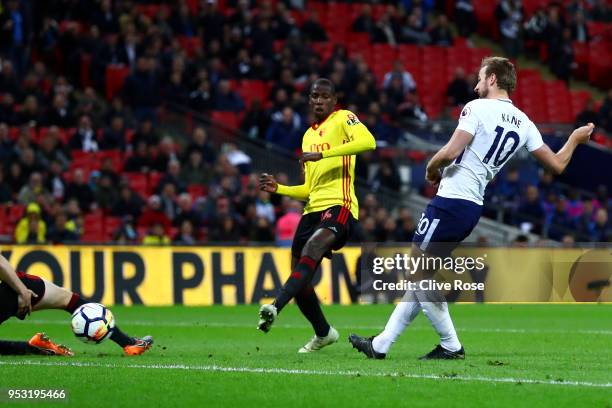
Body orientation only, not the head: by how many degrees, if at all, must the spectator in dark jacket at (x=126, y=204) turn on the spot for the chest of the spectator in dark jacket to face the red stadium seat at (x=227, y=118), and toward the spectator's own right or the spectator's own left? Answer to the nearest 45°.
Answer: approximately 135° to the spectator's own left

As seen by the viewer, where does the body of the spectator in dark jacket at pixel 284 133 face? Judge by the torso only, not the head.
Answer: toward the camera

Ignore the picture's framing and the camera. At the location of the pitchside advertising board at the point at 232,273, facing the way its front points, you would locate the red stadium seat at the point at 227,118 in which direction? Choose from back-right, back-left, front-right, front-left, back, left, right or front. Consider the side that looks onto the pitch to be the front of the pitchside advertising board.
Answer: back

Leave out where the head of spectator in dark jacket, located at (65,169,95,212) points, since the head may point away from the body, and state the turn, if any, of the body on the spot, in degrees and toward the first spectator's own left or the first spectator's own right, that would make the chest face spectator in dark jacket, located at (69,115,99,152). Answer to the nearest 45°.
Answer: approximately 180°

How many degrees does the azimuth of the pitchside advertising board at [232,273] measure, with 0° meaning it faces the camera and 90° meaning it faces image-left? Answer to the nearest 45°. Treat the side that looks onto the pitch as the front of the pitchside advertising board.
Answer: approximately 0°

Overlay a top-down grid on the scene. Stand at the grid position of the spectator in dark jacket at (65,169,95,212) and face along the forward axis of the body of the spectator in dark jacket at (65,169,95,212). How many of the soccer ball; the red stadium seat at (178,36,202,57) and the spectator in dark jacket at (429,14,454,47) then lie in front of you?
1

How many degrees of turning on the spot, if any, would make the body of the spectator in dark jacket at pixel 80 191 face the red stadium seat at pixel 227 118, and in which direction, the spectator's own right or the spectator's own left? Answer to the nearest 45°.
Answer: approximately 135° to the spectator's own left

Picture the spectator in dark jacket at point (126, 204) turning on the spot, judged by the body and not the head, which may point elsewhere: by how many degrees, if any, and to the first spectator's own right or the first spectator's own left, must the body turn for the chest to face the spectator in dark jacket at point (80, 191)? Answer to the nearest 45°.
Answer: approximately 90° to the first spectator's own right

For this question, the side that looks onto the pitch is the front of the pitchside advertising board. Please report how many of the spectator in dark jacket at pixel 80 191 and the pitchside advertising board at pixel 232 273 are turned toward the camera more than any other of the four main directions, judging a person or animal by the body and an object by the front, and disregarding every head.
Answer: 2

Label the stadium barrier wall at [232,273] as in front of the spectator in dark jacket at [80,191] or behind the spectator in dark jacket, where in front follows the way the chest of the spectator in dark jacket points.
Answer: in front

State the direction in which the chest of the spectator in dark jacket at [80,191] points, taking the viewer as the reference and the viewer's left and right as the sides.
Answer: facing the viewer

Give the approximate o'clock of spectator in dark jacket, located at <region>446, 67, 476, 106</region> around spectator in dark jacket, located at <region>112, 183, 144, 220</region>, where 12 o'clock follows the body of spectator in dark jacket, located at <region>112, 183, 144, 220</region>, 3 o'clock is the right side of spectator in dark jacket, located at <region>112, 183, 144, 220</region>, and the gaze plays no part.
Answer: spectator in dark jacket, located at <region>446, 67, 476, 106</region> is roughly at 8 o'clock from spectator in dark jacket, located at <region>112, 183, 144, 220</region>.

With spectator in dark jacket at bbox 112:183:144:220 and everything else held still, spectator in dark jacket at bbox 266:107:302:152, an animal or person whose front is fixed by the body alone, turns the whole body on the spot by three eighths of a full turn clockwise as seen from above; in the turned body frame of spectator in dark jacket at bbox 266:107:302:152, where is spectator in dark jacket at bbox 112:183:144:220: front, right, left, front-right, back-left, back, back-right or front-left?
left
